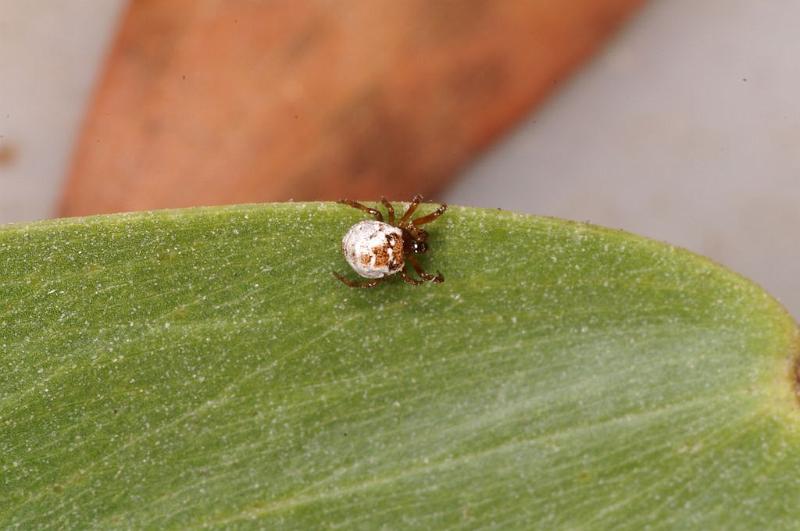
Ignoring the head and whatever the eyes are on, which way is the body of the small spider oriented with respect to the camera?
to the viewer's right
